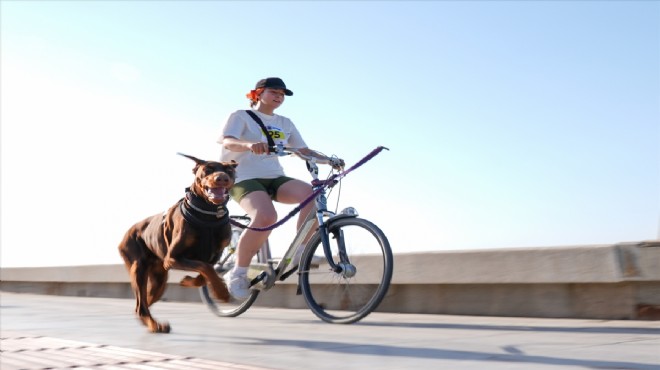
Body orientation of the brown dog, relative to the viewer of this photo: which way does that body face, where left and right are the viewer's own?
facing the viewer and to the right of the viewer

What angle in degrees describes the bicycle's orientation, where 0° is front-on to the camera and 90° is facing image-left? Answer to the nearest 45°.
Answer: approximately 315°

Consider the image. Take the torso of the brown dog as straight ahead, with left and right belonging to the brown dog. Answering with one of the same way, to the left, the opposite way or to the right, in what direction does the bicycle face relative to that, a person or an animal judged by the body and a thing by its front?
the same way

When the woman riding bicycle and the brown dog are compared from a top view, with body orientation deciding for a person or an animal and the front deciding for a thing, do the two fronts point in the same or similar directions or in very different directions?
same or similar directions

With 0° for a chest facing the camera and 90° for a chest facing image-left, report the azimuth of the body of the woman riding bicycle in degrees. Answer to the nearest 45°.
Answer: approximately 315°

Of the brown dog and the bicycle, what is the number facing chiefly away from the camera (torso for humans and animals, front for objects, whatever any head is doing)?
0

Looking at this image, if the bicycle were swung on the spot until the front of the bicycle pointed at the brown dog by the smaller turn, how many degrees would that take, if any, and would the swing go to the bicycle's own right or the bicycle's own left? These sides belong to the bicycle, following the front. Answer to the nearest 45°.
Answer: approximately 90° to the bicycle's own right

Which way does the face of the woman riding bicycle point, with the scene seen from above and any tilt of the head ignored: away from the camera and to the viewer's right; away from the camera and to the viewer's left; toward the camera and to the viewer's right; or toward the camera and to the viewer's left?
toward the camera and to the viewer's right
